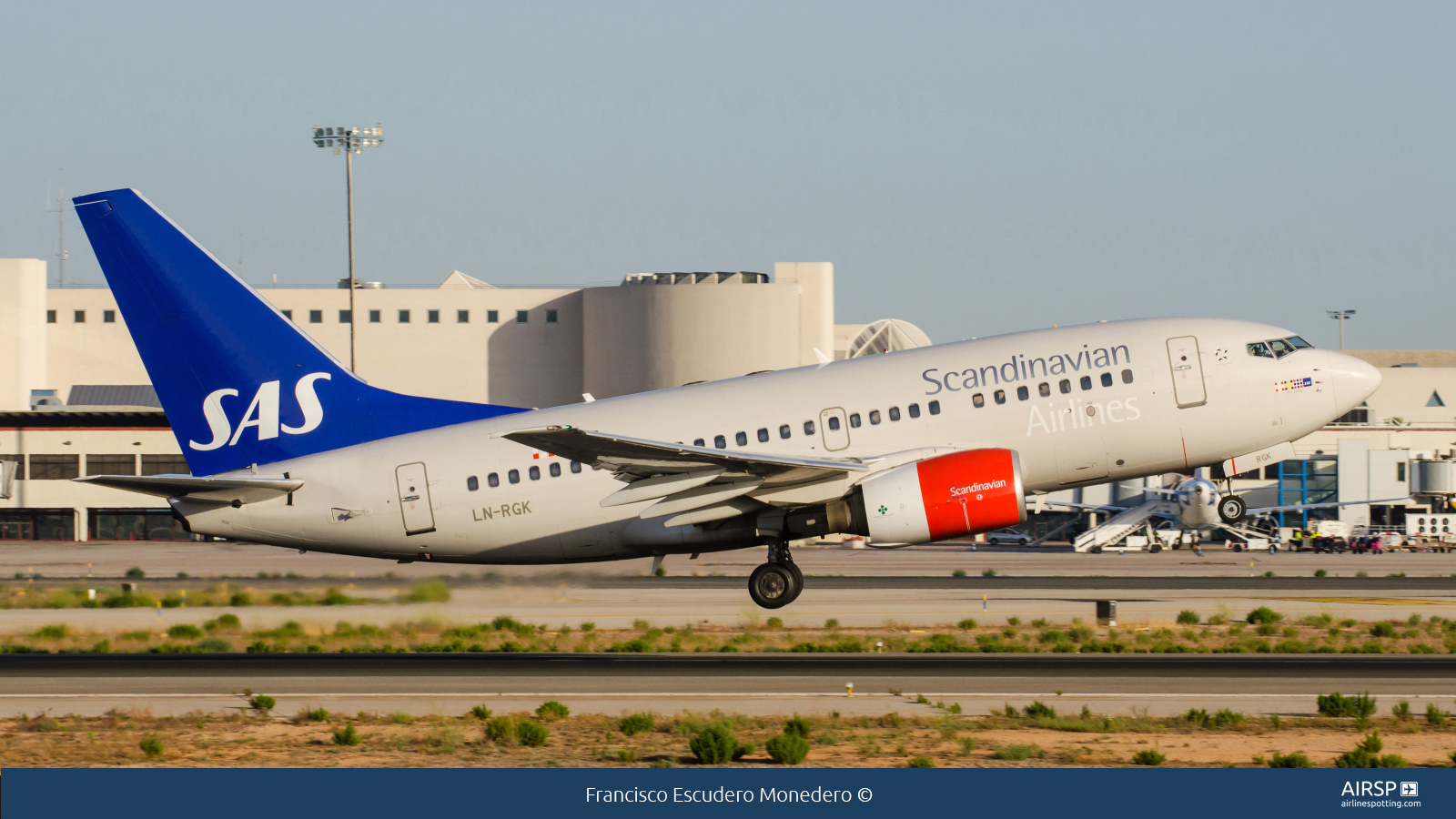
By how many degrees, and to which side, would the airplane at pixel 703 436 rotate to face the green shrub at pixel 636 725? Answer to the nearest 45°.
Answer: approximately 90° to its right

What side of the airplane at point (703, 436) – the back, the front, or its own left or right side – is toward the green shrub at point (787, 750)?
right

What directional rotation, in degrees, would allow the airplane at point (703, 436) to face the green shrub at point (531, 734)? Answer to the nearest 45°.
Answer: approximately 90° to its right

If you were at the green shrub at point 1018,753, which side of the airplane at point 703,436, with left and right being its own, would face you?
right

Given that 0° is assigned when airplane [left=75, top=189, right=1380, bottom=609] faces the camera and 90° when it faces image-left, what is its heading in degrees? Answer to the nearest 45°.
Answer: approximately 270°

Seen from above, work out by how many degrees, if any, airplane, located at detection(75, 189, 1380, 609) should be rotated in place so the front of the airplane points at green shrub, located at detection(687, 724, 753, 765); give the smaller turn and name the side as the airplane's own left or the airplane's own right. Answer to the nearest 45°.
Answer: approximately 90° to the airplane's own right
